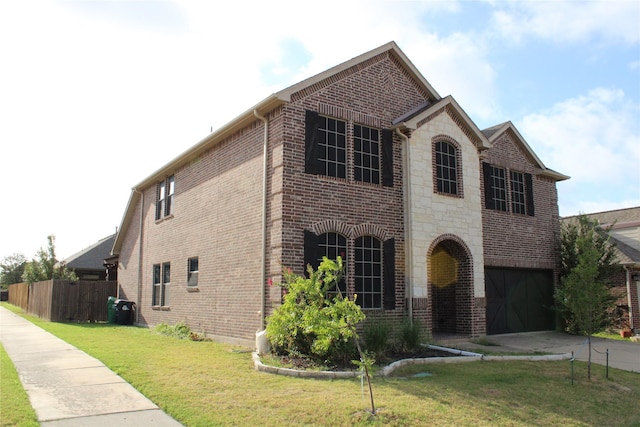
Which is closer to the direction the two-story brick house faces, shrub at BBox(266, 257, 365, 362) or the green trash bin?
the shrub

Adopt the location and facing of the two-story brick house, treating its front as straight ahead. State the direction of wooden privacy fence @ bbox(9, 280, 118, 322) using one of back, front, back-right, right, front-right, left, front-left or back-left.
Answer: back

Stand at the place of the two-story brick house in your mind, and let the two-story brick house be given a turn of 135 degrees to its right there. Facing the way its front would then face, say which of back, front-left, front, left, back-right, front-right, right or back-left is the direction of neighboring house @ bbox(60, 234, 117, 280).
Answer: front-right

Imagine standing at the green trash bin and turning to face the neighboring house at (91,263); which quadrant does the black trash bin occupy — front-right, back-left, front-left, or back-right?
back-right

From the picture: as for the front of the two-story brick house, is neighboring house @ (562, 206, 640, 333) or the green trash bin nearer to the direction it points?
the neighboring house

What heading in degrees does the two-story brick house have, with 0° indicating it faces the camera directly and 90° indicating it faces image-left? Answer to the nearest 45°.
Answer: approximately 315°

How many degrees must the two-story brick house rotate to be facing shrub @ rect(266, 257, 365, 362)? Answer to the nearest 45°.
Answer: approximately 45° to its right

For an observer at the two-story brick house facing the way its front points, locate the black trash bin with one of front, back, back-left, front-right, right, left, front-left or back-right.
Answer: back
